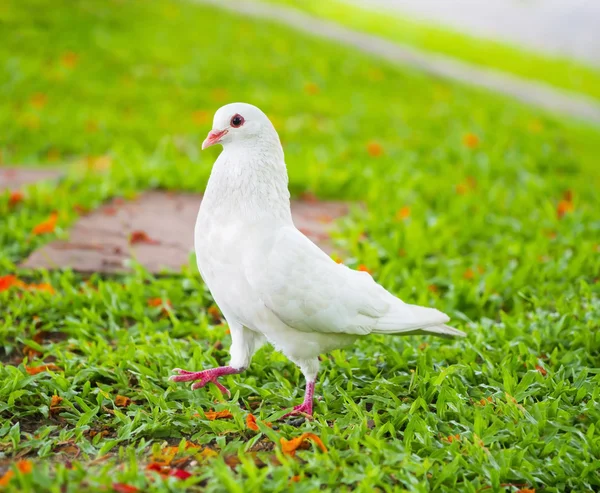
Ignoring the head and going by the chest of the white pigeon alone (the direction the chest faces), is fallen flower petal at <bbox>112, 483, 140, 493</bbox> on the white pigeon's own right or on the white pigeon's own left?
on the white pigeon's own left

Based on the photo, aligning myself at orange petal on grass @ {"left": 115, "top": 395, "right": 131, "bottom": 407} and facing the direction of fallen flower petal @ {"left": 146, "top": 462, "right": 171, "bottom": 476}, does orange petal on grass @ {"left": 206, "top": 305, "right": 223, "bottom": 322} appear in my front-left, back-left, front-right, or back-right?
back-left

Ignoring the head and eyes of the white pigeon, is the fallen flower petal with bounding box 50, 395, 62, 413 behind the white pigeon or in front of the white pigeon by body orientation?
in front

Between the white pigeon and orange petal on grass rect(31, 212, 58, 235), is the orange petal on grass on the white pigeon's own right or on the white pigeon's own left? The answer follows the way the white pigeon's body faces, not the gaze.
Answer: on the white pigeon's own right

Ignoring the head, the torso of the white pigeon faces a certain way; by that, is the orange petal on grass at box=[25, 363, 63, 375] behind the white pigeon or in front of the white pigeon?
in front

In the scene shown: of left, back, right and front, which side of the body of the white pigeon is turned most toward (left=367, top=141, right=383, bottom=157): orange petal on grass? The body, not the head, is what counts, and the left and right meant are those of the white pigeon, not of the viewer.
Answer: right

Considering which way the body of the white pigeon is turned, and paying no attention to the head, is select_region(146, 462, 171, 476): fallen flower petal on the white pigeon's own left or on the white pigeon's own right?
on the white pigeon's own left

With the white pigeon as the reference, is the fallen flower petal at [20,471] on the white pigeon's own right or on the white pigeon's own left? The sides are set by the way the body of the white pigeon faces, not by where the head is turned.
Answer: on the white pigeon's own left

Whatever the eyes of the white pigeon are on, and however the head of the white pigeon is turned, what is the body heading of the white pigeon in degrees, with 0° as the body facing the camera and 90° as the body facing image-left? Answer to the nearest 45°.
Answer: approximately 90°
